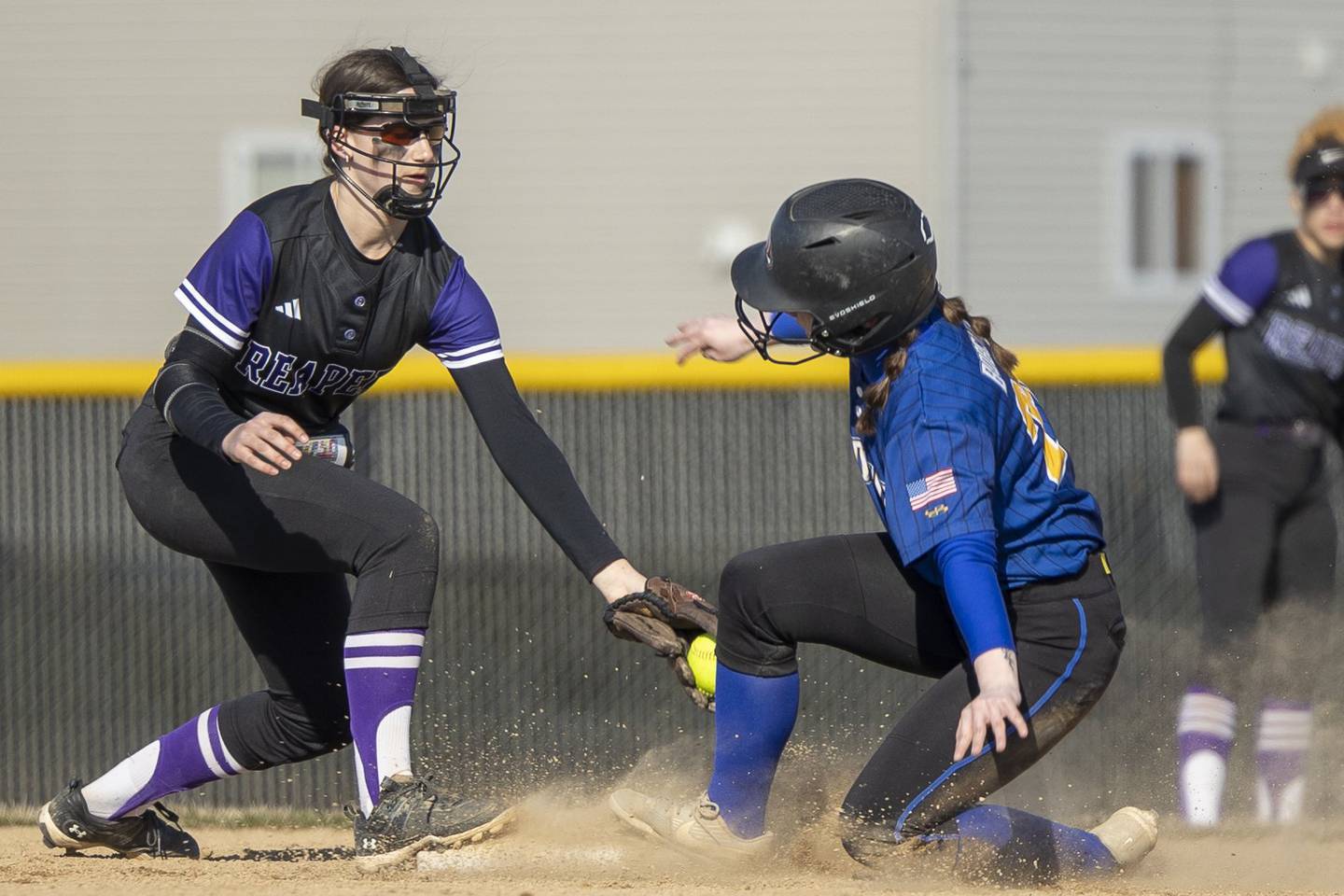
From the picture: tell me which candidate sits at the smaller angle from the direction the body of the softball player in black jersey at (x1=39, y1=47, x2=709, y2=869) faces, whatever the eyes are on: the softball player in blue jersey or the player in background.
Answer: the softball player in blue jersey

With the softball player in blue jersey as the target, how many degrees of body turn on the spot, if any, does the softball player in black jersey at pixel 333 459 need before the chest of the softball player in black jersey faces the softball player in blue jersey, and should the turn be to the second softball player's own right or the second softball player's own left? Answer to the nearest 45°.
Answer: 0° — they already face them

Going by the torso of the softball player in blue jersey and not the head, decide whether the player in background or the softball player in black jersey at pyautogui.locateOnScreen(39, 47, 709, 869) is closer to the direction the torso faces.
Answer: the softball player in black jersey

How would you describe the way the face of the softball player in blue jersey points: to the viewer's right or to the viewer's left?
to the viewer's left

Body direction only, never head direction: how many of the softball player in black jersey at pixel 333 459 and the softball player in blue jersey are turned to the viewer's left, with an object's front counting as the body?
1

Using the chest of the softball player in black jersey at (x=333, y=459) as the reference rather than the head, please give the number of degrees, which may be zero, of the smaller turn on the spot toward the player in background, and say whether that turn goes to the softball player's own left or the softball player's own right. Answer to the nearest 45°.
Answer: approximately 45° to the softball player's own left

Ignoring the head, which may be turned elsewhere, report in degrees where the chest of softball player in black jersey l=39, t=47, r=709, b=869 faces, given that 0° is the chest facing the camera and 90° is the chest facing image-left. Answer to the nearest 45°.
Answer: approximately 315°

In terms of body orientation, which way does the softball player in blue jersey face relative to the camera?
to the viewer's left

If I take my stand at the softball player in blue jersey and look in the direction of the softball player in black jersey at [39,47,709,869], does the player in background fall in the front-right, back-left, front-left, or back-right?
back-right

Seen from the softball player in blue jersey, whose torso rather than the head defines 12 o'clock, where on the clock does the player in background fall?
The player in background is roughly at 4 o'clock from the softball player in blue jersey.
